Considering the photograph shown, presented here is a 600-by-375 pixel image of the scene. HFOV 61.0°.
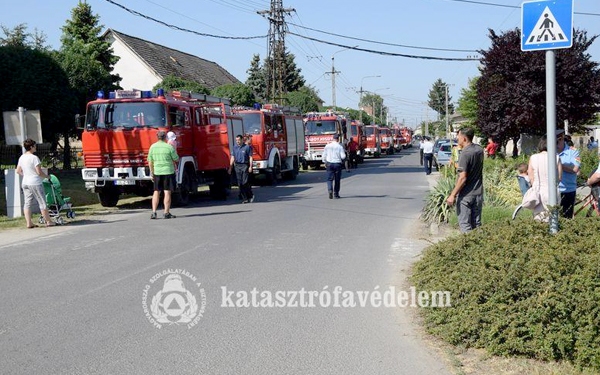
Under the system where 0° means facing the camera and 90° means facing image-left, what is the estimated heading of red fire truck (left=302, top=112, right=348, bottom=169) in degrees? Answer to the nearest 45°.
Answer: approximately 0°

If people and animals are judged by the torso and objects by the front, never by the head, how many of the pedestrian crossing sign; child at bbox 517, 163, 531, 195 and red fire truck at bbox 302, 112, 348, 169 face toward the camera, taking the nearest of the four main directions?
2

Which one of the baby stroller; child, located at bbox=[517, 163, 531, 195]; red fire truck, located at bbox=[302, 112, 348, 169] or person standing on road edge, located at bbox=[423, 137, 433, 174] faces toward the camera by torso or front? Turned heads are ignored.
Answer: the red fire truck

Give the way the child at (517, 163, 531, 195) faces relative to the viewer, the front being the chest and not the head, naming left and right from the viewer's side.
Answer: facing away from the viewer and to the left of the viewer

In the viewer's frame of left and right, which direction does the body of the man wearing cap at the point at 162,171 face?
facing away from the viewer

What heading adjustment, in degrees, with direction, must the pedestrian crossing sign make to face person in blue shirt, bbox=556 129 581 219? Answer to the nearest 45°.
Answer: approximately 180°

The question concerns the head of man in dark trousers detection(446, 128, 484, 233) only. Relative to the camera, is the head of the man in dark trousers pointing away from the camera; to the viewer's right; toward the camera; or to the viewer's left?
to the viewer's left

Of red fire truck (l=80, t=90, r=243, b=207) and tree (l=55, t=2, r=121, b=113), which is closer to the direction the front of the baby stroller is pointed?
the red fire truck
